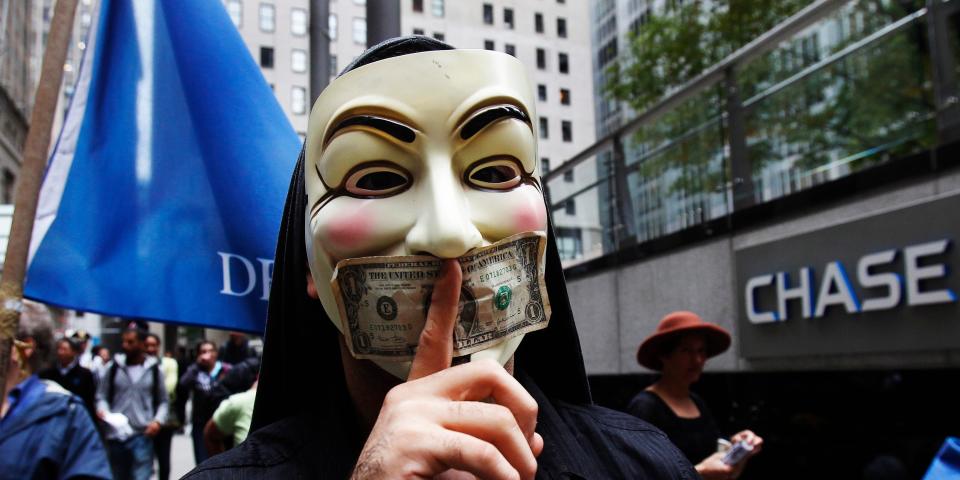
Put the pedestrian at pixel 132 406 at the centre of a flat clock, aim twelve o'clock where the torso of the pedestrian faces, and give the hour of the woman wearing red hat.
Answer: The woman wearing red hat is roughly at 11 o'clock from the pedestrian.

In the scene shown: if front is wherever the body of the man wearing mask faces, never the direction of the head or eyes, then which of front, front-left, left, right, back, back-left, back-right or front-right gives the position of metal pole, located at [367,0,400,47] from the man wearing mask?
back

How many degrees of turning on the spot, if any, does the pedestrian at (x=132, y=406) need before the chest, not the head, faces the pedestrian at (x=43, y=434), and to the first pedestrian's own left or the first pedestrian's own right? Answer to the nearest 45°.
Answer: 0° — they already face them

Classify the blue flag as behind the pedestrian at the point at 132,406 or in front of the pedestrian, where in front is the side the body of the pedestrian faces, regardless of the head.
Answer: in front

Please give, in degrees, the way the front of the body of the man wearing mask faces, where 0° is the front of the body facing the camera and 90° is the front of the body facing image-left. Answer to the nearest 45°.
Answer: approximately 0°

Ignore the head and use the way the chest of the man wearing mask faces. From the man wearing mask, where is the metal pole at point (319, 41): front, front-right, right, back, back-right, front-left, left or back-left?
back

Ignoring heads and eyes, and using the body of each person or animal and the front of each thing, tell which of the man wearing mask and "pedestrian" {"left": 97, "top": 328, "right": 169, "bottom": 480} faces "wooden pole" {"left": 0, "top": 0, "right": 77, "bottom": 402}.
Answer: the pedestrian

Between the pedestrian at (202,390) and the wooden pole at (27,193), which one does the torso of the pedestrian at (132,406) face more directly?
the wooden pole

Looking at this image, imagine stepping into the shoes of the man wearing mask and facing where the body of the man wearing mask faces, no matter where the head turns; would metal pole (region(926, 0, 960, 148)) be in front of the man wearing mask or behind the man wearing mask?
behind

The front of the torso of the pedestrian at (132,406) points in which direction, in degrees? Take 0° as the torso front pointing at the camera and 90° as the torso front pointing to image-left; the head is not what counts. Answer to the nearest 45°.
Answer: approximately 0°

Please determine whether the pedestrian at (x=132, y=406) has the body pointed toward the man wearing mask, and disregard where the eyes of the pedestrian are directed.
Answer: yes
